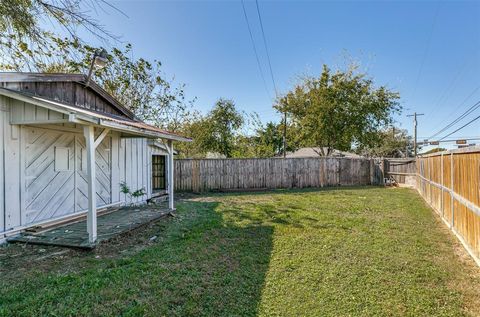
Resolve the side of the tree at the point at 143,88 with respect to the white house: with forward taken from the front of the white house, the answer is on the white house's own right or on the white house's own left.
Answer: on the white house's own left

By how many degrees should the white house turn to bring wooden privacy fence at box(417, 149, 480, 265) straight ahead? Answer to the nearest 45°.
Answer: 0° — it already faces it

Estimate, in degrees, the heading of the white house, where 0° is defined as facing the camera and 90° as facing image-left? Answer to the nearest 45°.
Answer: approximately 315°

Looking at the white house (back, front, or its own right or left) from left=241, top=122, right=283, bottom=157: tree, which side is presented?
left

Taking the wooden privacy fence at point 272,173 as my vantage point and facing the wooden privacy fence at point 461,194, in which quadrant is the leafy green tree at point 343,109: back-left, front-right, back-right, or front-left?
back-left

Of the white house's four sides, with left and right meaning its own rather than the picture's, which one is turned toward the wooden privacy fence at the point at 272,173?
left
